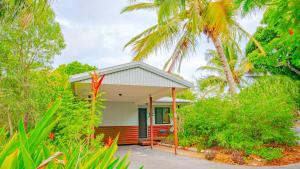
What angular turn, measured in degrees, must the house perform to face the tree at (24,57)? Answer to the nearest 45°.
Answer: approximately 45° to its right

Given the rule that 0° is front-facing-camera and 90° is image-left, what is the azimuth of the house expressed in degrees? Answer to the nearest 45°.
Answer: approximately 0°

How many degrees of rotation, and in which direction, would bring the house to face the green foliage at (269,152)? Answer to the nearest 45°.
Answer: approximately 45° to its left

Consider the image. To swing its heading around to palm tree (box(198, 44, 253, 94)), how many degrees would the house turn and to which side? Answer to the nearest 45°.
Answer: approximately 135° to its left

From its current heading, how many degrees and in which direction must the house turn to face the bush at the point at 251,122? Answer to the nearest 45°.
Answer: approximately 45° to its left
